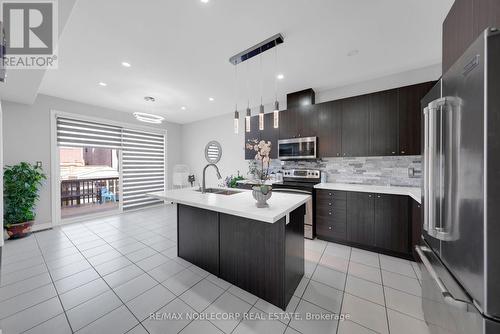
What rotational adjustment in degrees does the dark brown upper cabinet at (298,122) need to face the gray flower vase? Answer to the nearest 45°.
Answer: approximately 45° to its left

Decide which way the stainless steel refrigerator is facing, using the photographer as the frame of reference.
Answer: facing to the left of the viewer

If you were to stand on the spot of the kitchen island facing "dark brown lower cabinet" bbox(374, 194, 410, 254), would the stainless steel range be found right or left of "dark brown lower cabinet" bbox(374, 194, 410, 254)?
left

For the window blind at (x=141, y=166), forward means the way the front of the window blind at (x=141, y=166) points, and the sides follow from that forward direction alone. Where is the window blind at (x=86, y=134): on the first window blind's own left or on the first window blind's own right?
on the first window blind's own right

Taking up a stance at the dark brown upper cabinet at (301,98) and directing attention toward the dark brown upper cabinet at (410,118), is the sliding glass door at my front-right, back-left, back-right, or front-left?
back-right

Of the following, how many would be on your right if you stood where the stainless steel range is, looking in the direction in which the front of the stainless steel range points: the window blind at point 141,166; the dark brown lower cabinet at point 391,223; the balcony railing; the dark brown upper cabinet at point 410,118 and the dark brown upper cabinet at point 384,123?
2

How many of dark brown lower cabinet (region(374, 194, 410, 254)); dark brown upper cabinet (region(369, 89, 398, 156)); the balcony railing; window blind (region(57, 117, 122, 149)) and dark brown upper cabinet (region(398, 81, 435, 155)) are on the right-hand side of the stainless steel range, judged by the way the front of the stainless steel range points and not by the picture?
2

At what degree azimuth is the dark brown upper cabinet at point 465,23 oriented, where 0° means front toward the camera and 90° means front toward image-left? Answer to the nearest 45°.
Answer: approximately 90°

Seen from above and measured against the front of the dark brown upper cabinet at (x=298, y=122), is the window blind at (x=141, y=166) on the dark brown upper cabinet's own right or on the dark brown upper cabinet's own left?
on the dark brown upper cabinet's own right

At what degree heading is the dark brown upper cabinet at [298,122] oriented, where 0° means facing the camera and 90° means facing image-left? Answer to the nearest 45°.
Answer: approximately 45°

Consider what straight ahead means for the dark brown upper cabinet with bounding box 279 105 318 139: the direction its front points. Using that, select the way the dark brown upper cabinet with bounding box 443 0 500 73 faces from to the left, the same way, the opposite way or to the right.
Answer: to the right
